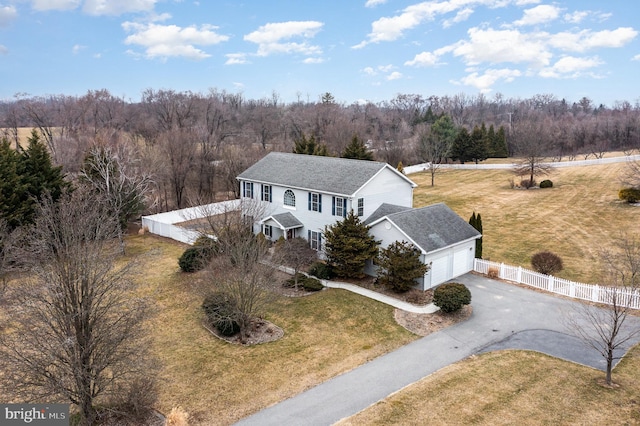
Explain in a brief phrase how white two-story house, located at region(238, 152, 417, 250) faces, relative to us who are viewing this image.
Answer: facing the viewer and to the left of the viewer

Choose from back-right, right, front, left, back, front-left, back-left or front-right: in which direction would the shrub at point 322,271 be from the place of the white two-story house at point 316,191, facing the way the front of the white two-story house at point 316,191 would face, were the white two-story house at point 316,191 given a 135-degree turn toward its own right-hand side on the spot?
back

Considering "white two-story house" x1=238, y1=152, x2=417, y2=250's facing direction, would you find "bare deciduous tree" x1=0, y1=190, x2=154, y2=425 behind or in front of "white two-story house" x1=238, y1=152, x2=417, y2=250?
in front

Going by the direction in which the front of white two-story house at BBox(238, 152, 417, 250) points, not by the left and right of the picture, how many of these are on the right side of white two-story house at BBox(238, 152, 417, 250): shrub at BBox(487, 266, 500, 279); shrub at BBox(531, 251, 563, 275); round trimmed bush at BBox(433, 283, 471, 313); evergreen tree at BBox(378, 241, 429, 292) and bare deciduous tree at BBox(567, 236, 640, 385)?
0

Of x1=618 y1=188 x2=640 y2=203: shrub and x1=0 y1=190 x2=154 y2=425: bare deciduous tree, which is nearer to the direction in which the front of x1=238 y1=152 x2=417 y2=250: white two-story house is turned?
the bare deciduous tree

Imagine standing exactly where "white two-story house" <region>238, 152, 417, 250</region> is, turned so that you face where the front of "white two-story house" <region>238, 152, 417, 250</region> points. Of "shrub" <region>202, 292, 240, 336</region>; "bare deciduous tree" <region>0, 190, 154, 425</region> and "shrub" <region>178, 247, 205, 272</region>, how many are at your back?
0

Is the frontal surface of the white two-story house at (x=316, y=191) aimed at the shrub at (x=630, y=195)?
no

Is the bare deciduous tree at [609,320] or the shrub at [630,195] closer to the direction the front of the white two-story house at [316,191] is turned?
the bare deciduous tree

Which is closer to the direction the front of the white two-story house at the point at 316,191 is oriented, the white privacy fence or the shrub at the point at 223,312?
the shrub

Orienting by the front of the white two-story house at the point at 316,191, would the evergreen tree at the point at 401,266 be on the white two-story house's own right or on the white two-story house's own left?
on the white two-story house's own left

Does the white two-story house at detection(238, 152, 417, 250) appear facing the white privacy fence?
no

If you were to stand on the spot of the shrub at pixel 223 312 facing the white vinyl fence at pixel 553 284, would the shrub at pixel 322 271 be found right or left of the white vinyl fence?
left

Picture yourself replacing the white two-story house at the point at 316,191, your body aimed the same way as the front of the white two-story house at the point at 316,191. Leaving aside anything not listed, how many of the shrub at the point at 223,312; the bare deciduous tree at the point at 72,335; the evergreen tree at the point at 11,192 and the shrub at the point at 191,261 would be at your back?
0

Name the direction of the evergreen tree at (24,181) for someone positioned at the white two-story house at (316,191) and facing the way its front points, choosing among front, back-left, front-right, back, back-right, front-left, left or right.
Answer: front-right

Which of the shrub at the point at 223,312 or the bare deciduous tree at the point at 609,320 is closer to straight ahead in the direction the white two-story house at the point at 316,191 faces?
the shrub

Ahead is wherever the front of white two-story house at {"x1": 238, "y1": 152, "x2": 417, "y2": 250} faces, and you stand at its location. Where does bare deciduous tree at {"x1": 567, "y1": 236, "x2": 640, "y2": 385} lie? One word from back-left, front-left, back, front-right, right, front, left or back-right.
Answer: left

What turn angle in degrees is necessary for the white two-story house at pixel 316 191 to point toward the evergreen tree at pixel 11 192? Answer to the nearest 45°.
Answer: approximately 45° to its right
